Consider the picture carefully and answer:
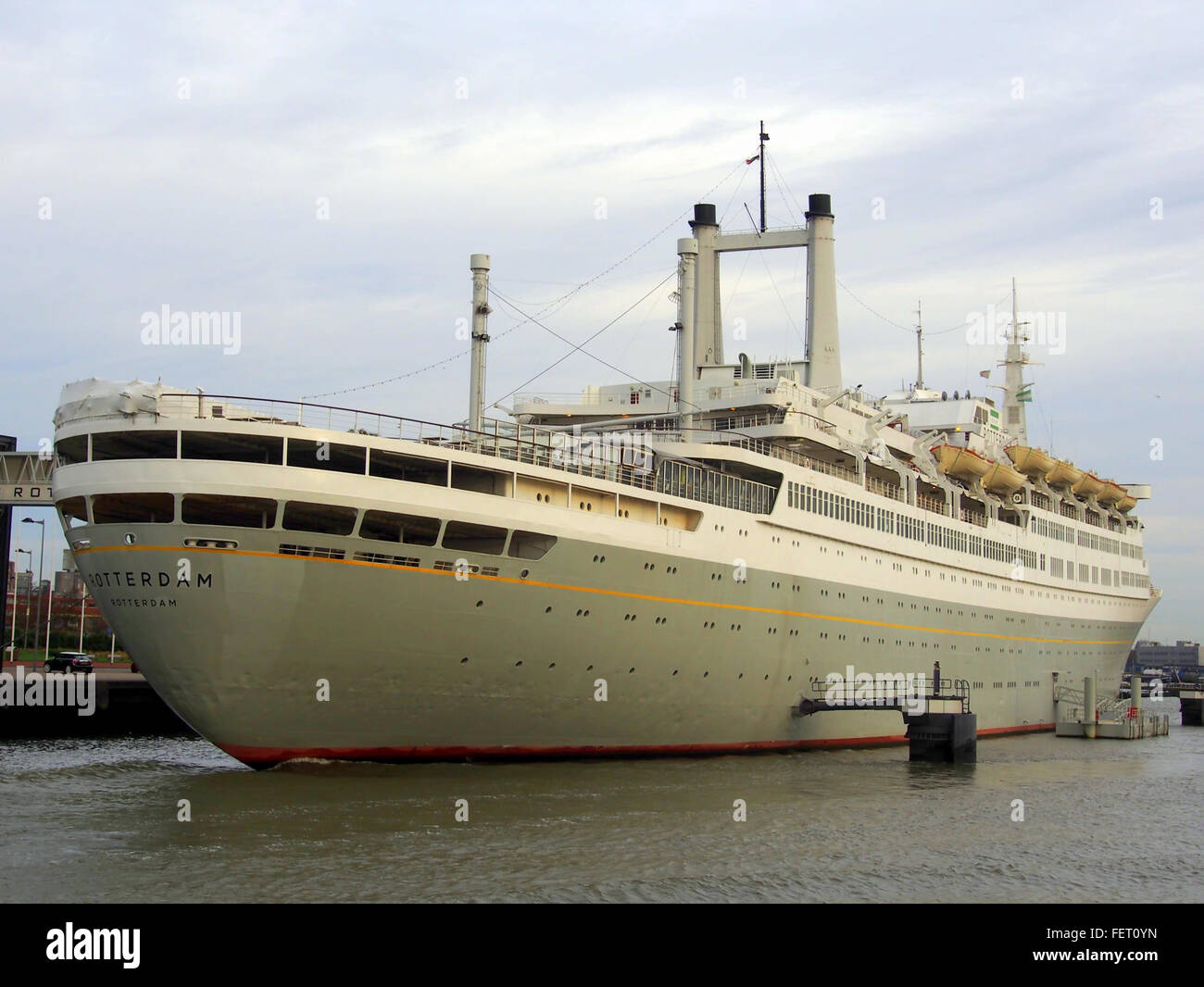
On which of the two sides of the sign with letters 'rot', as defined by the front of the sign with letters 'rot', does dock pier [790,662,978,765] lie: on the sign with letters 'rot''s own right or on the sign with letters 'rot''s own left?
on the sign with letters 'rot''s own left

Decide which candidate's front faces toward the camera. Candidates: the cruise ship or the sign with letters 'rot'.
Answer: the sign with letters 'rot'

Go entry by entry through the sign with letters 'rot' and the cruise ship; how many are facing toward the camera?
1

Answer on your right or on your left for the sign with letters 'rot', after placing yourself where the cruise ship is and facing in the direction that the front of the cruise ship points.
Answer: on your left

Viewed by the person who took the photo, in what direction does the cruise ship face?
facing away from the viewer and to the right of the viewer

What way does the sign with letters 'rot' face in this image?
toward the camera
